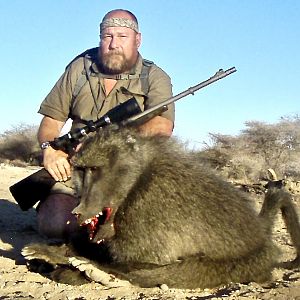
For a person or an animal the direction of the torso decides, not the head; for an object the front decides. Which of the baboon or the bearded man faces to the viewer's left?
the baboon

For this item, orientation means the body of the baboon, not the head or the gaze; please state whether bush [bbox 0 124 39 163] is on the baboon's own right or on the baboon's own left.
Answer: on the baboon's own right

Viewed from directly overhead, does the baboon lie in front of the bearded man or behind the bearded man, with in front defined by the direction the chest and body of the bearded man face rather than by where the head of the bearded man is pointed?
in front

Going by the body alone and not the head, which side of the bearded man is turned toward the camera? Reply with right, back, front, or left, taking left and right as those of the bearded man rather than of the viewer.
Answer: front

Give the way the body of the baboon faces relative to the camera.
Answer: to the viewer's left

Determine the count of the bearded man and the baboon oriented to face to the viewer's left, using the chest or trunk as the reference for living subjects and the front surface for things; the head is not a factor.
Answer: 1

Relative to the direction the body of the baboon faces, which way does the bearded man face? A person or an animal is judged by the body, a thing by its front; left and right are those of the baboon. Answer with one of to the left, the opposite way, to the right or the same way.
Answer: to the left

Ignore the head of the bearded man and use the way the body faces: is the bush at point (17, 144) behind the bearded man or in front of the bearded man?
behind
